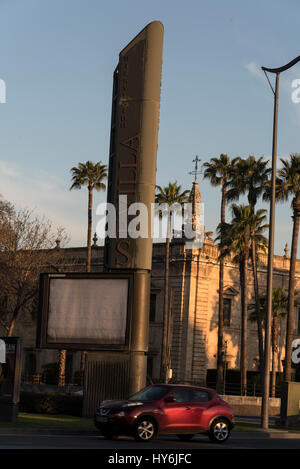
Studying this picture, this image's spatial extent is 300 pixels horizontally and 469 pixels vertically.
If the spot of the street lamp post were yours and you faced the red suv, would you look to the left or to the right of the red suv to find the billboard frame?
right

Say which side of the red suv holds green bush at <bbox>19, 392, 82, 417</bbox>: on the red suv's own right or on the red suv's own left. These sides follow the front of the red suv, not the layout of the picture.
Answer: on the red suv's own right

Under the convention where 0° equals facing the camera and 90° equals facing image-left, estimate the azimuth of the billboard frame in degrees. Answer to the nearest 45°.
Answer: approximately 0°

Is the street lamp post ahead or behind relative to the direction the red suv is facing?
behind

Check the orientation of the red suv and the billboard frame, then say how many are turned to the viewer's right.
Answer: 0
